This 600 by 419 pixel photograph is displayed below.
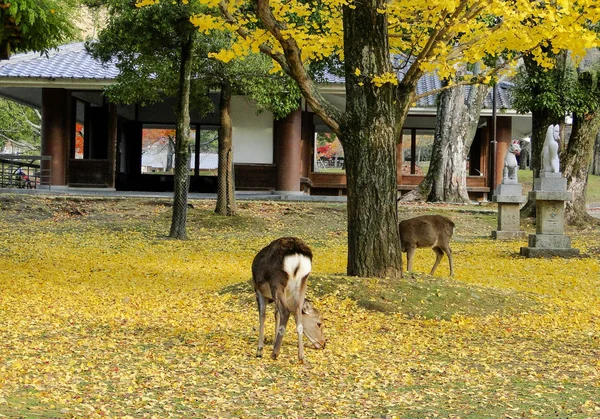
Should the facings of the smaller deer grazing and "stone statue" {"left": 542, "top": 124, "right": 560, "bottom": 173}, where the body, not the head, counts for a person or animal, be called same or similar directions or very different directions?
very different directions

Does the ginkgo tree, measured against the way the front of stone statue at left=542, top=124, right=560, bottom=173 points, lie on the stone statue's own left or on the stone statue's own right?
on the stone statue's own right

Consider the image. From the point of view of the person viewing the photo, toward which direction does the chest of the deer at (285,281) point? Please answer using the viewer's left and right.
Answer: facing away from the viewer and to the left of the viewer

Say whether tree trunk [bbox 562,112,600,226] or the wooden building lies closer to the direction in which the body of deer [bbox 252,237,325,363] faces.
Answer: the wooden building

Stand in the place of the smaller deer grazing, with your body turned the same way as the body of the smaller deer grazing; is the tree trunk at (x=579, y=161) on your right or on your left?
on your right

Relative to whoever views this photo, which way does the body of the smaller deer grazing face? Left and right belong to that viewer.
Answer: facing to the left of the viewer

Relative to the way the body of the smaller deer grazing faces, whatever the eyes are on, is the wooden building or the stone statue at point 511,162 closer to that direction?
the wooden building

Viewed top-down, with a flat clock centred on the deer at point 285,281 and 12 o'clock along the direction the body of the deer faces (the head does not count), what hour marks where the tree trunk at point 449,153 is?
The tree trunk is roughly at 2 o'clock from the deer.

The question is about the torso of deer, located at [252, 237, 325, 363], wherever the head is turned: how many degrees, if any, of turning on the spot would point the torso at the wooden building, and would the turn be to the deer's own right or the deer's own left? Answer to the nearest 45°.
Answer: approximately 45° to the deer's own right
